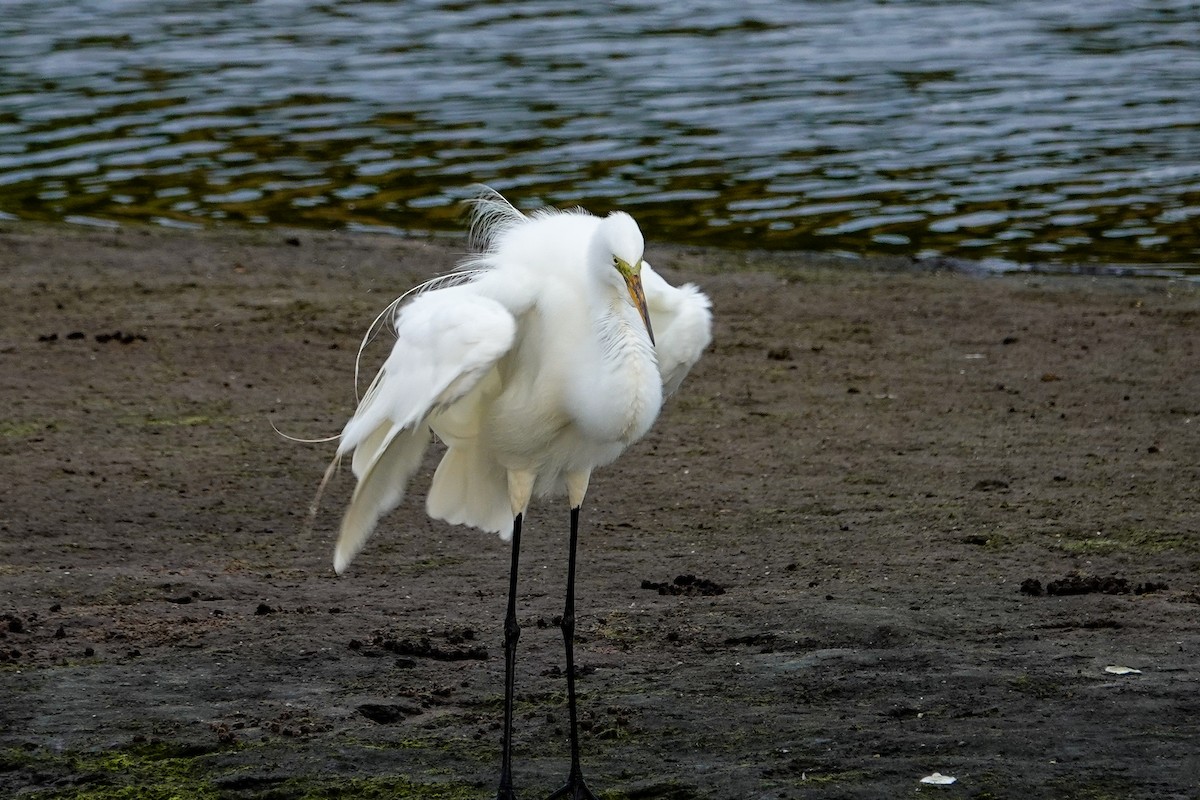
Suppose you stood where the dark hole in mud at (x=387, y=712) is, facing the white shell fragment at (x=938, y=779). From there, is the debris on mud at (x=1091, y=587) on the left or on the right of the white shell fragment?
left

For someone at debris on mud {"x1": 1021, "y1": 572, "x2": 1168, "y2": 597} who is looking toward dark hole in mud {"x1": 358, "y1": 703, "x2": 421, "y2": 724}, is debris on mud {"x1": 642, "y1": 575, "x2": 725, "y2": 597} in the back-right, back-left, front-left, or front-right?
front-right

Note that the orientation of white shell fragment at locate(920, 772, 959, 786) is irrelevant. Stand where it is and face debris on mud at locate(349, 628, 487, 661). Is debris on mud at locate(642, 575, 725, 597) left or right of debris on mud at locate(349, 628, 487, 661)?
right

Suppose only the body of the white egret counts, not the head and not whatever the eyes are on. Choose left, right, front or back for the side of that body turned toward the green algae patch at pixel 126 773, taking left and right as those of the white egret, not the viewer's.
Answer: right

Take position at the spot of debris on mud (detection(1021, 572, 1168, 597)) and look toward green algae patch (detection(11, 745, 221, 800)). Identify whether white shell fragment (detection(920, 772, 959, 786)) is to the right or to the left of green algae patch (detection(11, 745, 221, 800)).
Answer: left

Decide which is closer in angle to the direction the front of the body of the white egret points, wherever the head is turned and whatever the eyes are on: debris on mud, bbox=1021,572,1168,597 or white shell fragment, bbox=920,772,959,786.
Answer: the white shell fragment

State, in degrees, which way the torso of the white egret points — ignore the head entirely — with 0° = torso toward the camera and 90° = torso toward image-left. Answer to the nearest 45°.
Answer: approximately 315°

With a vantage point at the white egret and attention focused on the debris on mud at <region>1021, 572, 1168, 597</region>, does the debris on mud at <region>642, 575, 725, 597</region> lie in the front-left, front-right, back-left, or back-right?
front-left

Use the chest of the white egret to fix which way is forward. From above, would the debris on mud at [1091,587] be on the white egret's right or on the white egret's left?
on the white egret's left
